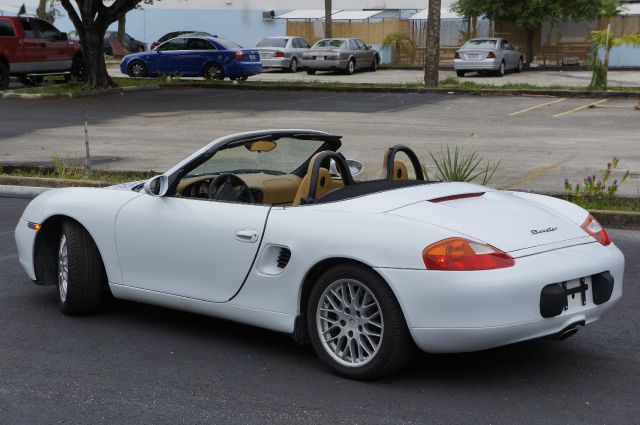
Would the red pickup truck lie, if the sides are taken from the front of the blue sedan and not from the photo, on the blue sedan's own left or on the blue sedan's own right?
on the blue sedan's own left

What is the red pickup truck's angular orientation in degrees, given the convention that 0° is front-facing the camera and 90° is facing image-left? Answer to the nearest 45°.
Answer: approximately 225°

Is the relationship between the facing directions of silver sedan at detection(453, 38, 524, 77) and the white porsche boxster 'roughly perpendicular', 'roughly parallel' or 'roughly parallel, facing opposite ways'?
roughly perpendicular

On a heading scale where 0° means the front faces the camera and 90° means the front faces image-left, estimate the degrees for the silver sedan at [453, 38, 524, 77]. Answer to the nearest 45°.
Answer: approximately 225°

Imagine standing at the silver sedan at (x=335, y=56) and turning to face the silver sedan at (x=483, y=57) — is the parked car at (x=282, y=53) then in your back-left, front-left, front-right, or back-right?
back-left
